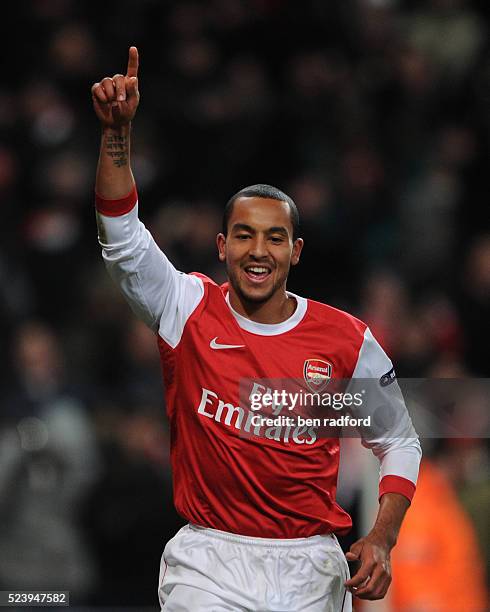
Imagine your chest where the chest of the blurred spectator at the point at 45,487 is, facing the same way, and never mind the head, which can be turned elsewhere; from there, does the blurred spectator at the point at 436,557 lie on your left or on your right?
on your left

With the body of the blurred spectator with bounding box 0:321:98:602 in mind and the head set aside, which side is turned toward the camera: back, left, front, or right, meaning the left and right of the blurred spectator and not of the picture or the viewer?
front
